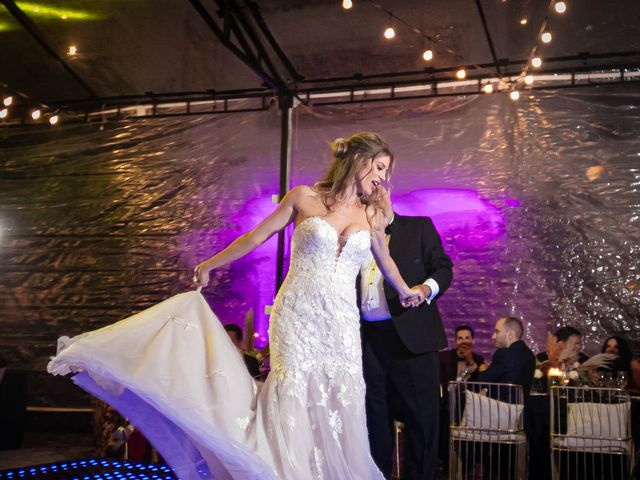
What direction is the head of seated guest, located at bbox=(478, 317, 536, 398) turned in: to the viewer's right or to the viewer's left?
to the viewer's left

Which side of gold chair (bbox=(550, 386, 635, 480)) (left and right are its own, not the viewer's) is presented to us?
back

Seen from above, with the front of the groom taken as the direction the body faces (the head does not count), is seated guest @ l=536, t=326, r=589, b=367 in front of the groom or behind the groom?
behind

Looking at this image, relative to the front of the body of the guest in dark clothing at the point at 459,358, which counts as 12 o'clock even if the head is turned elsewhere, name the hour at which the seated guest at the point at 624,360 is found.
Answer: The seated guest is roughly at 9 o'clock from the guest in dark clothing.

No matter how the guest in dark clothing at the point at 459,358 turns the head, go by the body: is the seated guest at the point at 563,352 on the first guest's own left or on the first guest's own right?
on the first guest's own left

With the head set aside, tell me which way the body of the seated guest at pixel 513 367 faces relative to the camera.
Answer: to the viewer's left

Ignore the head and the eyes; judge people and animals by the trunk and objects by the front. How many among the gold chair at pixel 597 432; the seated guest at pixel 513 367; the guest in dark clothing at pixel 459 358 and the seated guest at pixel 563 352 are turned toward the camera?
2

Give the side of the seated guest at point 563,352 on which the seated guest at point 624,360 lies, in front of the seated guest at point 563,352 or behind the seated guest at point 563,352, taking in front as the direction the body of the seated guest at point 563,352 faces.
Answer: behind

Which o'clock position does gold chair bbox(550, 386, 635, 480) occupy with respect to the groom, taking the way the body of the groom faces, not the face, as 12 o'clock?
The gold chair is roughly at 6 o'clock from the groom.

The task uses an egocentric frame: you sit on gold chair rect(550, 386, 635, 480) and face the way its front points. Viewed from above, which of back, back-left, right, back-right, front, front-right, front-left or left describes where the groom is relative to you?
back-left
